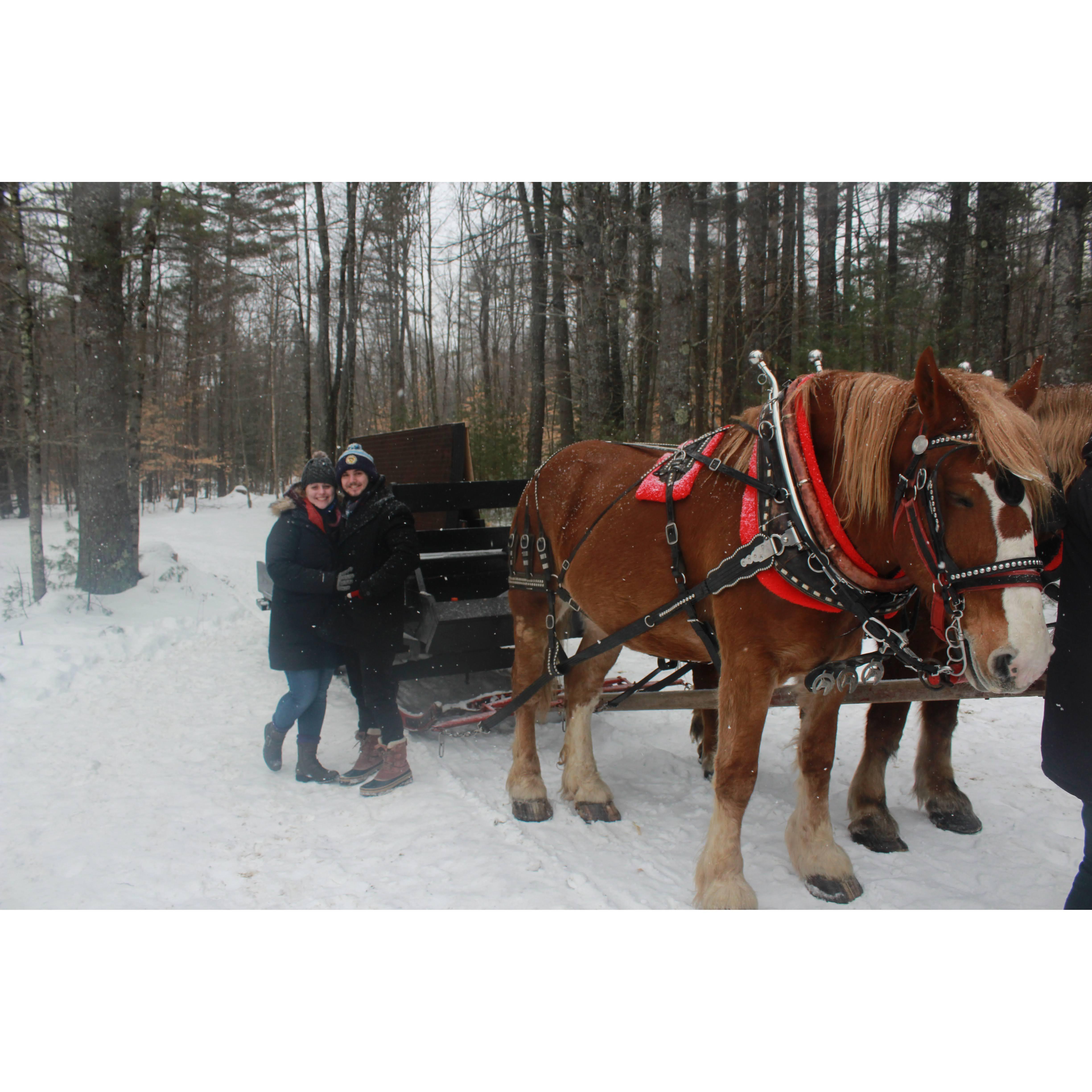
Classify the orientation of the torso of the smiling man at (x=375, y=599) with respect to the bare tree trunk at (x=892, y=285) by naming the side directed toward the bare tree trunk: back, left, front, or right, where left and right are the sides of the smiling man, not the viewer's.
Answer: back

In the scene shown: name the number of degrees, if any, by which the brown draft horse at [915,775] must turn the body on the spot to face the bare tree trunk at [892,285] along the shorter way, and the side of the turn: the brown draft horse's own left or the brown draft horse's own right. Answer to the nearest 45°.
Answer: approximately 135° to the brown draft horse's own left

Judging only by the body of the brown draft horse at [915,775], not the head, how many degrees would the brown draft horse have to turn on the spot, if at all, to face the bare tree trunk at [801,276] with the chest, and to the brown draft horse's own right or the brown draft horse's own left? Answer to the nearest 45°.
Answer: approximately 135° to the brown draft horse's own left

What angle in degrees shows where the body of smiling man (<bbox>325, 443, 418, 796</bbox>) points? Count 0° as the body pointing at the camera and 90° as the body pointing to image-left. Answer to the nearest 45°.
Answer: approximately 45°

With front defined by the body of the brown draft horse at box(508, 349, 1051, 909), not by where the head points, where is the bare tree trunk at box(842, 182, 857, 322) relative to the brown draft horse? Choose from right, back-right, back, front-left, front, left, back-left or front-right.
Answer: back-left

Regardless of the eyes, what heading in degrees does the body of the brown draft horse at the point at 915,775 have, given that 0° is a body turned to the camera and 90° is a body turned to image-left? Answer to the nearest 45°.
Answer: approximately 315°

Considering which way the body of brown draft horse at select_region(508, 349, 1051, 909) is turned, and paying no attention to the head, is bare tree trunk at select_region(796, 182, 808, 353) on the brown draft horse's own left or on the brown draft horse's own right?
on the brown draft horse's own left

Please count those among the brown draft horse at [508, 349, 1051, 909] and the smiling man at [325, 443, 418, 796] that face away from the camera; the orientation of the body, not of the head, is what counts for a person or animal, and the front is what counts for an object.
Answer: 0

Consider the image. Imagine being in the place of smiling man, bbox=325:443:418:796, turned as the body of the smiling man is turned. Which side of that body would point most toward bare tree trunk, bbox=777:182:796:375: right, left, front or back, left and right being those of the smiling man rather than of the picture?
back
